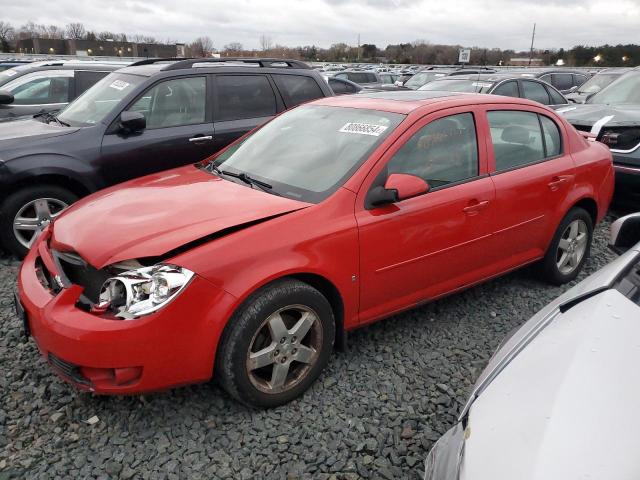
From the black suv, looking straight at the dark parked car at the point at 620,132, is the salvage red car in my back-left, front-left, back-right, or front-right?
front-right

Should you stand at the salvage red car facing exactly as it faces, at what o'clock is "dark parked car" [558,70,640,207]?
The dark parked car is roughly at 6 o'clock from the salvage red car.

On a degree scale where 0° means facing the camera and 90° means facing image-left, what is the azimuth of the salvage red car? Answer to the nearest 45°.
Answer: approximately 45°

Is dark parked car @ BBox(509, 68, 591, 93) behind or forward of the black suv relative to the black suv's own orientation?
behind

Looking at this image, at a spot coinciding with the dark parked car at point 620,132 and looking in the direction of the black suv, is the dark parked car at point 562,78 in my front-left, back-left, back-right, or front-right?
back-right

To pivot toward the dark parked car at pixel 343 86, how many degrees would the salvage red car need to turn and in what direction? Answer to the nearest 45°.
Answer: approximately 135° to its right

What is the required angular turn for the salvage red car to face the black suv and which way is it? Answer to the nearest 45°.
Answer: approximately 90° to its right

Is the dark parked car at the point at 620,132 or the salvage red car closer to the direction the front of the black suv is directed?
the salvage red car

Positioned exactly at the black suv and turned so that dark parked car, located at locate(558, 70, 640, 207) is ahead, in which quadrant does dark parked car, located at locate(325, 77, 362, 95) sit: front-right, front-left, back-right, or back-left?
front-left

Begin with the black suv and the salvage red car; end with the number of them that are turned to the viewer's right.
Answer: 0

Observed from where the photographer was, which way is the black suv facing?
facing the viewer and to the left of the viewer

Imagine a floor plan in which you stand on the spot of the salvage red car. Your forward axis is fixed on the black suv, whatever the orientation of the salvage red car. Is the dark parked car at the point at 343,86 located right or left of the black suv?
right

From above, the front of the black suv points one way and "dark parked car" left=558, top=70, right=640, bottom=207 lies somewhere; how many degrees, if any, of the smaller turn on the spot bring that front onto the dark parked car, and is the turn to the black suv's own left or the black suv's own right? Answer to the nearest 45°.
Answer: approximately 135° to the black suv's own left

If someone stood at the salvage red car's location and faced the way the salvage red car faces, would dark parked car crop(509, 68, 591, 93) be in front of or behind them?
behind

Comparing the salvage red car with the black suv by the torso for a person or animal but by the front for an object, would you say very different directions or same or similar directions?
same or similar directions
